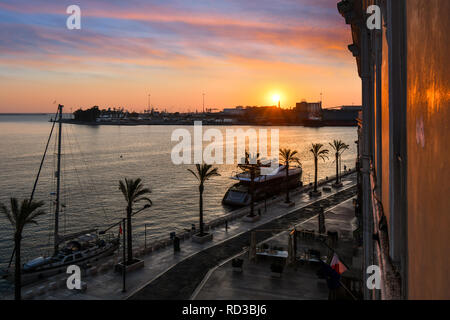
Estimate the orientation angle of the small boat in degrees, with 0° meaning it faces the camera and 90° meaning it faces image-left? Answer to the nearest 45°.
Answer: approximately 45°
